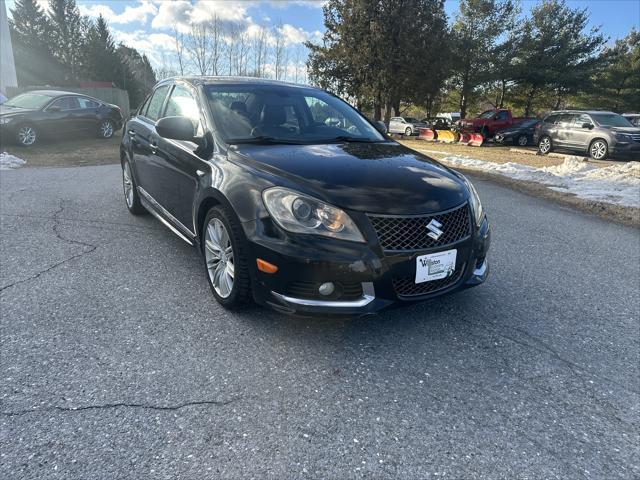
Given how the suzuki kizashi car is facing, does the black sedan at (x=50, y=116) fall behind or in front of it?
behind

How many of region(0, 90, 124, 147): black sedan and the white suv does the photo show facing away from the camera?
0

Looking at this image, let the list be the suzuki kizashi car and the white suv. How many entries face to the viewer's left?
0

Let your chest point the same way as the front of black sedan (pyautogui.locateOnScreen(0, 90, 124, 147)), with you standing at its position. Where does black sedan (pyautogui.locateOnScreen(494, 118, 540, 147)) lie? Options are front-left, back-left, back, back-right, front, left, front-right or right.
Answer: back-left

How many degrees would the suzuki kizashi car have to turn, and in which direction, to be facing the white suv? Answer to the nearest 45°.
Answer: approximately 135° to its left

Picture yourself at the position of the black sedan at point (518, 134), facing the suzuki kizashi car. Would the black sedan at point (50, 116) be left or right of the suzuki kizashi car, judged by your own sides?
right

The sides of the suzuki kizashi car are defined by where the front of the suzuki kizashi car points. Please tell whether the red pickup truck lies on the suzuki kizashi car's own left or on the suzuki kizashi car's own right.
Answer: on the suzuki kizashi car's own left

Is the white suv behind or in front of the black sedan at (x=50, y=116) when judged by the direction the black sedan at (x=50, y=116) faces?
behind

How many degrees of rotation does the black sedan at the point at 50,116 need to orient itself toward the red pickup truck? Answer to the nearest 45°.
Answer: approximately 135° to its left

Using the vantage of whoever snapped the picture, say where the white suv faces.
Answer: facing the viewer and to the right of the viewer
